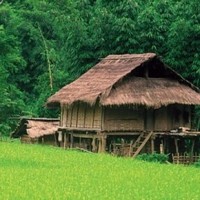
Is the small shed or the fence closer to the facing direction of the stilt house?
the fence

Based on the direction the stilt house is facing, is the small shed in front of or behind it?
behind

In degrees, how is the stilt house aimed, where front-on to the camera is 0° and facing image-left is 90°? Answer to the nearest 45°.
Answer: approximately 315°
